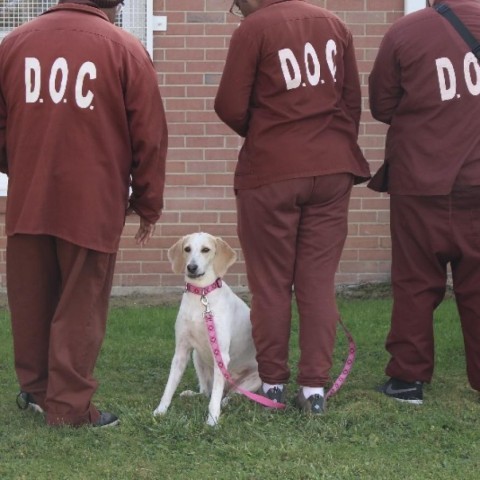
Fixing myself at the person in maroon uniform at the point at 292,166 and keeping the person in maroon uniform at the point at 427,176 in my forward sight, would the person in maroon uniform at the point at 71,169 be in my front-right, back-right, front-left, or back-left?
back-right

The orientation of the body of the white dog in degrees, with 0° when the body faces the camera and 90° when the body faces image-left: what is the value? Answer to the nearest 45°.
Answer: approximately 45°

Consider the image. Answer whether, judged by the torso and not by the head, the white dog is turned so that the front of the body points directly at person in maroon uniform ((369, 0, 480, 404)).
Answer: no
